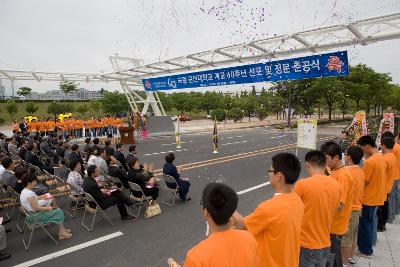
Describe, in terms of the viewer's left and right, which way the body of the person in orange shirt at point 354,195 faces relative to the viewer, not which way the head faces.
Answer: facing away from the viewer and to the left of the viewer

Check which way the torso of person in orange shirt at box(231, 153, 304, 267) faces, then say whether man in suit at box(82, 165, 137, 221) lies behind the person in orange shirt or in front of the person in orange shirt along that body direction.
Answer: in front

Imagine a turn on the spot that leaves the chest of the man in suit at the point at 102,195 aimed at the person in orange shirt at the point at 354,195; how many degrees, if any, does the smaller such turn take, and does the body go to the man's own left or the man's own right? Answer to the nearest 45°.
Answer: approximately 45° to the man's own right

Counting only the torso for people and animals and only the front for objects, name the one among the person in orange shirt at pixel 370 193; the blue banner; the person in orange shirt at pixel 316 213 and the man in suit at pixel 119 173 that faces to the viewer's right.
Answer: the man in suit

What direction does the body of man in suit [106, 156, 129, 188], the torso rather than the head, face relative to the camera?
to the viewer's right

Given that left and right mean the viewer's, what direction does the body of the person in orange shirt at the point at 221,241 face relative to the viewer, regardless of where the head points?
facing away from the viewer and to the left of the viewer

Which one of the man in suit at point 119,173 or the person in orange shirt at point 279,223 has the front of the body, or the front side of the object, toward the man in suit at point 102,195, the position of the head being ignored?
the person in orange shirt

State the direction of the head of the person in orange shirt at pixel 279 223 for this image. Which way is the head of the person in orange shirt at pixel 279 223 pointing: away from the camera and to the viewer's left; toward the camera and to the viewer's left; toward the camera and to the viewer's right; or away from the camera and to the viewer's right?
away from the camera and to the viewer's left

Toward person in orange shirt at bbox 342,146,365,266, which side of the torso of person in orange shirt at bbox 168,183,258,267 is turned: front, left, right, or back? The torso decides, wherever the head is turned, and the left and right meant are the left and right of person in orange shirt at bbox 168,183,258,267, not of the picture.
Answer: right

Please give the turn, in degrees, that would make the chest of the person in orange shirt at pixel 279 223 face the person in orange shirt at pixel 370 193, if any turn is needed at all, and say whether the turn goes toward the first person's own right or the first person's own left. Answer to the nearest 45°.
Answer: approximately 90° to the first person's own right

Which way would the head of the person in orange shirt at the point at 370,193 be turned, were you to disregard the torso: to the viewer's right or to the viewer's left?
to the viewer's left

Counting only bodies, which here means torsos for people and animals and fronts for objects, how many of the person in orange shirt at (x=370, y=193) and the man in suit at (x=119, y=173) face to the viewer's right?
1
